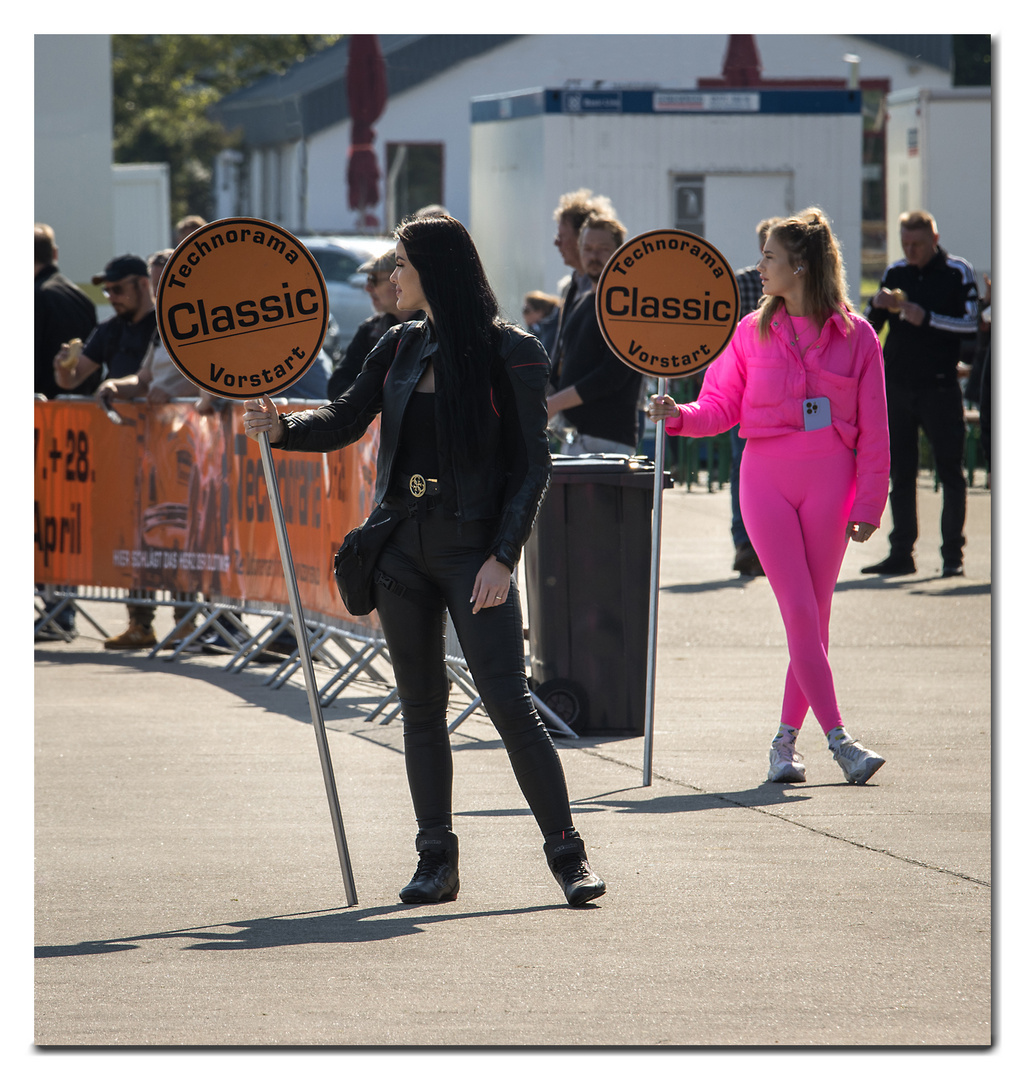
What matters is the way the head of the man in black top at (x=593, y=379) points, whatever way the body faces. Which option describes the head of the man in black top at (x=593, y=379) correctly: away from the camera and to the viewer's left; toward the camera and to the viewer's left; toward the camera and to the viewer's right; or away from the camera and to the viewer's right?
toward the camera and to the viewer's left

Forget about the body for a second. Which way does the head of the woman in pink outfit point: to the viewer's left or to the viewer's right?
to the viewer's left

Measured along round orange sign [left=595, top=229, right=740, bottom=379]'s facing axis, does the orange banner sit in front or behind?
behind

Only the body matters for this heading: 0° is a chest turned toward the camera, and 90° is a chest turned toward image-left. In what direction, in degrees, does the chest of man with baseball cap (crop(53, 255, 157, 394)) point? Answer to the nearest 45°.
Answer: approximately 45°

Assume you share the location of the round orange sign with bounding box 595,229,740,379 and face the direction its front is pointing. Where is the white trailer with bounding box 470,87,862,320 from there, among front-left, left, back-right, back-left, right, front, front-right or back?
back

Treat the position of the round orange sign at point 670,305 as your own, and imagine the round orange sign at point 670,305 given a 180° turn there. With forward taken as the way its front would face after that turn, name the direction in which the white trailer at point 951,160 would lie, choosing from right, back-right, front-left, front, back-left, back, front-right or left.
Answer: front

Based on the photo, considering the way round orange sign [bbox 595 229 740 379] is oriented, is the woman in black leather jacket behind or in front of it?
in front

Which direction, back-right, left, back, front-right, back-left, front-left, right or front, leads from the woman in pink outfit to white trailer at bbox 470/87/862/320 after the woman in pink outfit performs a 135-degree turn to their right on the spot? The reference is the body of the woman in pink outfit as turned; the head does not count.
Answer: front-right
